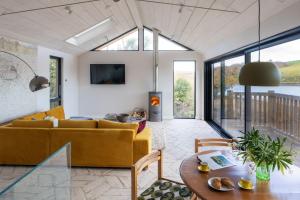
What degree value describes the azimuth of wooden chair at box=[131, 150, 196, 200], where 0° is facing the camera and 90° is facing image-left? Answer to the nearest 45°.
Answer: approximately 315°

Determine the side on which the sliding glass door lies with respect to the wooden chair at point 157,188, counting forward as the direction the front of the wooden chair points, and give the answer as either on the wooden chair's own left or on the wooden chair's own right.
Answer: on the wooden chair's own left

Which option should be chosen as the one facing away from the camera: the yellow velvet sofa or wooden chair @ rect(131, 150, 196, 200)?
the yellow velvet sofa

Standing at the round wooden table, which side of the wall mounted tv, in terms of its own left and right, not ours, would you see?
front

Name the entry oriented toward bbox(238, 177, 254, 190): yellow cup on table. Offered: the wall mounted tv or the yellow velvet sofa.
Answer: the wall mounted tv

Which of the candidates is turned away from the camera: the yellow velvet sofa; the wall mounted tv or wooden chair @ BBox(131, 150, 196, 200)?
the yellow velvet sofa

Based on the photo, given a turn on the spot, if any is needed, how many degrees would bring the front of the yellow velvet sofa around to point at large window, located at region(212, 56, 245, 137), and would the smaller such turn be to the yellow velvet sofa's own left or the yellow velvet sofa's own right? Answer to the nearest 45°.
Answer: approximately 90° to the yellow velvet sofa's own right

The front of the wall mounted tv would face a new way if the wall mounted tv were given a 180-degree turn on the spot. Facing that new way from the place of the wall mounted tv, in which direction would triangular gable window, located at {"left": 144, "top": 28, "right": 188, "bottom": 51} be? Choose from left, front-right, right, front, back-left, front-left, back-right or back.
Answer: right

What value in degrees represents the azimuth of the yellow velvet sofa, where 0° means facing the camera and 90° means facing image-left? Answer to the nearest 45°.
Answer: approximately 180°
